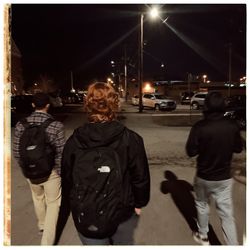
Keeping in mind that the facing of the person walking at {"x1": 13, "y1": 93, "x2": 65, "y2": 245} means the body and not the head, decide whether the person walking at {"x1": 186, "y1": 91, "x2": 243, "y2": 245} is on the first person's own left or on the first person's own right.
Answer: on the first person's own right

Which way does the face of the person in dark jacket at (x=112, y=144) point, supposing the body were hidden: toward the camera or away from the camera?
away from the camera

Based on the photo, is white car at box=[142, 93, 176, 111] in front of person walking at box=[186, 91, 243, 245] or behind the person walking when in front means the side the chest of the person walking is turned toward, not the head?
in front

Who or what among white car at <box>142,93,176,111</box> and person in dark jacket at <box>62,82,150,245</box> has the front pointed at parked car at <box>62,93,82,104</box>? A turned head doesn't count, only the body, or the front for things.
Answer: the person in dark jacket

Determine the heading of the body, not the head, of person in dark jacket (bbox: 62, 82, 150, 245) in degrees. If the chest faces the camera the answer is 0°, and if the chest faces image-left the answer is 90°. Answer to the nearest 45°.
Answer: approximately 180°

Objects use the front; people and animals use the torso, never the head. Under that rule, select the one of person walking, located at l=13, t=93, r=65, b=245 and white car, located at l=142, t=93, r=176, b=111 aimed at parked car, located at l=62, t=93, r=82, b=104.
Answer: the person walking

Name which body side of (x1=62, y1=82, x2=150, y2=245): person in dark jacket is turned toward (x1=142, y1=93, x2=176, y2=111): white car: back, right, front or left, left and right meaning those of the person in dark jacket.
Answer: front

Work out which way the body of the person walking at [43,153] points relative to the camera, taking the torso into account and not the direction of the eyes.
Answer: away from the camera

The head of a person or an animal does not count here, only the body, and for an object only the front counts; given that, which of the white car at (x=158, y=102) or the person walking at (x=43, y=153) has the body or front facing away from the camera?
the person walking

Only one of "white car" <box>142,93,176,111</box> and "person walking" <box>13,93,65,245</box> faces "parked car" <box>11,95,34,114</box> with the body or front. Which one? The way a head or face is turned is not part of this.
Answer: the person walking

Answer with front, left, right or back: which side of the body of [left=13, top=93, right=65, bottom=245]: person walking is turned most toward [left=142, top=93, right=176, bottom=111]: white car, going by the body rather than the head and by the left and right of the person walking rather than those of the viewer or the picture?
front

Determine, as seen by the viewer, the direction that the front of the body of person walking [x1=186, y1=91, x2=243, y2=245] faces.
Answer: away from the camera

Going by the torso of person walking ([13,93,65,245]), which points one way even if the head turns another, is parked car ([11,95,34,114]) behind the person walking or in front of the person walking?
in front
